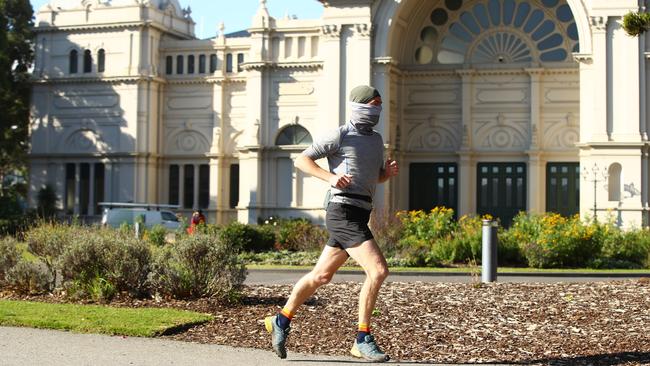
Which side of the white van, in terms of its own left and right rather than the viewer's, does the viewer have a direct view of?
right

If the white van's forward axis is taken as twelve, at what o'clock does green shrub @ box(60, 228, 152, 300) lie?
The green shrub is roughly at 3 o'clock from the white van.

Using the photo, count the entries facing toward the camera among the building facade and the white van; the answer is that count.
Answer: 1

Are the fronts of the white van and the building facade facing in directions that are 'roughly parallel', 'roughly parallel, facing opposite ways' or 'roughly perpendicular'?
roughly perpendicular

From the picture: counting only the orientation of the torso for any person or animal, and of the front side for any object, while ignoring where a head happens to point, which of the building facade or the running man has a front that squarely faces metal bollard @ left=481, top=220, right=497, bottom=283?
the building facade

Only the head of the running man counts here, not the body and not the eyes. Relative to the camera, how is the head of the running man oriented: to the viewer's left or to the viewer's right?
to the viewer's right

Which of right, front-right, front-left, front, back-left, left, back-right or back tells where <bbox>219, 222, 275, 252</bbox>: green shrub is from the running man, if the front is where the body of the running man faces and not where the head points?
back-left
